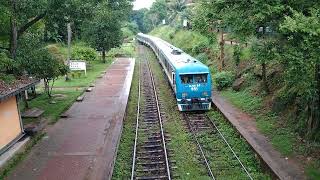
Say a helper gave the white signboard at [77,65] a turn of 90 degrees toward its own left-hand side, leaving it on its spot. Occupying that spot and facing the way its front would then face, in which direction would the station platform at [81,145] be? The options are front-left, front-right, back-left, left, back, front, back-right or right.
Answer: right

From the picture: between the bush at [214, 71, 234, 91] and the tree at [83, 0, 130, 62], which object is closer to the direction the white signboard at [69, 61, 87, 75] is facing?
the bush

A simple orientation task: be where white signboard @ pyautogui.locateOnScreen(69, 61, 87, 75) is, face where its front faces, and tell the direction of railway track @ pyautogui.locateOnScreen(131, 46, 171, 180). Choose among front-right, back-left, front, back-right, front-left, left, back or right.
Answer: front

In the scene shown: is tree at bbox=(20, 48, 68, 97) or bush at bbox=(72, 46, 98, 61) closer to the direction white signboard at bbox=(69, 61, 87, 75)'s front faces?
the tree

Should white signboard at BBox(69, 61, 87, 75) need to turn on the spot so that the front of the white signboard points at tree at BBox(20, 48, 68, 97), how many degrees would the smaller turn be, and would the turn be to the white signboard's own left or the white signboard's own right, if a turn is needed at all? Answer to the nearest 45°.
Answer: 0° — it already faces it

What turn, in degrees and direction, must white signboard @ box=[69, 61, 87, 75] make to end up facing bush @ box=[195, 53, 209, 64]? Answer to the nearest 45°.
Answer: approximately 90° to its left

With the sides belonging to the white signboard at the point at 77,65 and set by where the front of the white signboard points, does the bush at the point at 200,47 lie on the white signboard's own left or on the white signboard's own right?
on the white signboard's own left

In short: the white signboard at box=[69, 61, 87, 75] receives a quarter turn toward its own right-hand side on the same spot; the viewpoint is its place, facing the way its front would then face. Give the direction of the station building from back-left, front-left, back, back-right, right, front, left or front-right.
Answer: left

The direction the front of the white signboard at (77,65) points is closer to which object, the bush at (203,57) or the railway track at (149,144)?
the railway track

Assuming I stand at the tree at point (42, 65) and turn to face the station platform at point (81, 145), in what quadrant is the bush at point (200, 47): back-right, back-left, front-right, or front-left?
back-left

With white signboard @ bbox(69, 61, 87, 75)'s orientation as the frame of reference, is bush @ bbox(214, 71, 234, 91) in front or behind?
in front

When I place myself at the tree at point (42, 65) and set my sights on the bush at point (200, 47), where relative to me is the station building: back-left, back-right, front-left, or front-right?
back-right

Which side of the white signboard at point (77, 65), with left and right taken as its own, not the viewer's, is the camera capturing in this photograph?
front

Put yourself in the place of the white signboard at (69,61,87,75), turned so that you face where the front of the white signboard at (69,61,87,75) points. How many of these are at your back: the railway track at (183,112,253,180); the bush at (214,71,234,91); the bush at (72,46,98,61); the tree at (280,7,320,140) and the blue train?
1

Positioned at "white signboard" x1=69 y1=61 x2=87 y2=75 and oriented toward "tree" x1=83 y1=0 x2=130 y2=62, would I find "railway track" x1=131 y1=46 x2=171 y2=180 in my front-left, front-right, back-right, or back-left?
back-right

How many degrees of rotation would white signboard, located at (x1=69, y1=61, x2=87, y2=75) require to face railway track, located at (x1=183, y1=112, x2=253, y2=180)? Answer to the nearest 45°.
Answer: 0° — it already faces it
